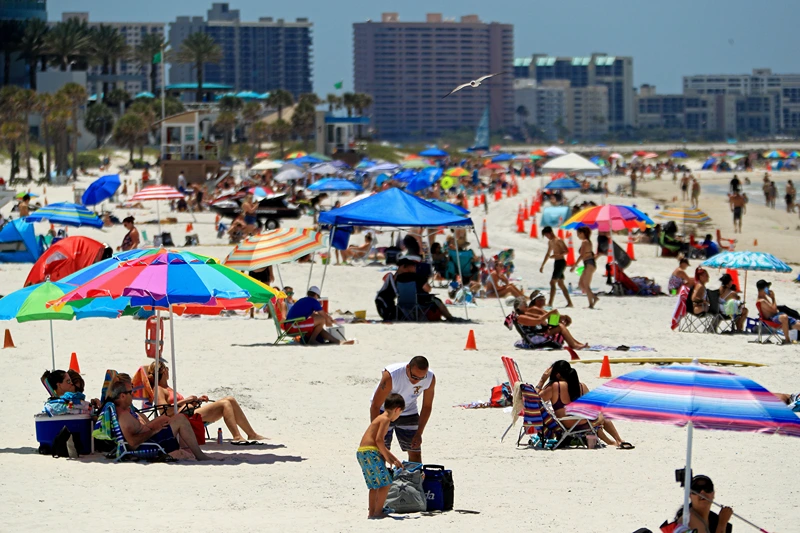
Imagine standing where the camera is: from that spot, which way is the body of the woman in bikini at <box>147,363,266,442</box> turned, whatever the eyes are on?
to the viewer's right

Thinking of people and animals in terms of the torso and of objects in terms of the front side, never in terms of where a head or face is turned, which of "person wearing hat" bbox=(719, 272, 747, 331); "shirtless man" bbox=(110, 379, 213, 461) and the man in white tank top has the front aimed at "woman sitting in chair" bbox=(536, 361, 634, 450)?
the shirtless man

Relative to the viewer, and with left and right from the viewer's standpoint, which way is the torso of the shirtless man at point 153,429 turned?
facing to the right of the viewer

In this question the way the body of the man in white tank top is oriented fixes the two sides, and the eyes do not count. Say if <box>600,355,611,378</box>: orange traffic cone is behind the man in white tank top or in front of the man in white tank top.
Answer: behind

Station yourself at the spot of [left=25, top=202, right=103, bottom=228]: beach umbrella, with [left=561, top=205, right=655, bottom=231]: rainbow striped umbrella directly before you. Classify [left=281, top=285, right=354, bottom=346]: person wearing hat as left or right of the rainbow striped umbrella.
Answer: right

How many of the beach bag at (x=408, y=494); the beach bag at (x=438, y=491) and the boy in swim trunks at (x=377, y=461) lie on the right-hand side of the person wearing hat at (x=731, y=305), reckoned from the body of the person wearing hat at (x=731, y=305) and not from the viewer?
3

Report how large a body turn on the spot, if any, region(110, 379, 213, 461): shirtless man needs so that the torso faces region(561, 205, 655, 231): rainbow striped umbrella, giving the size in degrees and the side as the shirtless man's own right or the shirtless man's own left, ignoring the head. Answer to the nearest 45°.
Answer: approximately 45° to the shirtless man's own left

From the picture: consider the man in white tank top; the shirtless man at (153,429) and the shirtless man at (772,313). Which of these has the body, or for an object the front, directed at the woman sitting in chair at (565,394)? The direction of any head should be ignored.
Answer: the shirtless man at (153,429)

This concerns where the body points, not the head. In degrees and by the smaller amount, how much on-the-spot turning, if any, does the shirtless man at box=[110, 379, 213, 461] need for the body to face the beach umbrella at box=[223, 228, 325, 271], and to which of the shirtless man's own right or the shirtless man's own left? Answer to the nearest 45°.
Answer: approximately 90° to the shirtless man's own left
